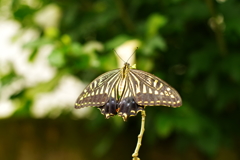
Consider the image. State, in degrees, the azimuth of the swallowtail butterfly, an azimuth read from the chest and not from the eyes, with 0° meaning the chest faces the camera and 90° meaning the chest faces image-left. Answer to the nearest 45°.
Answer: approximately 180°
